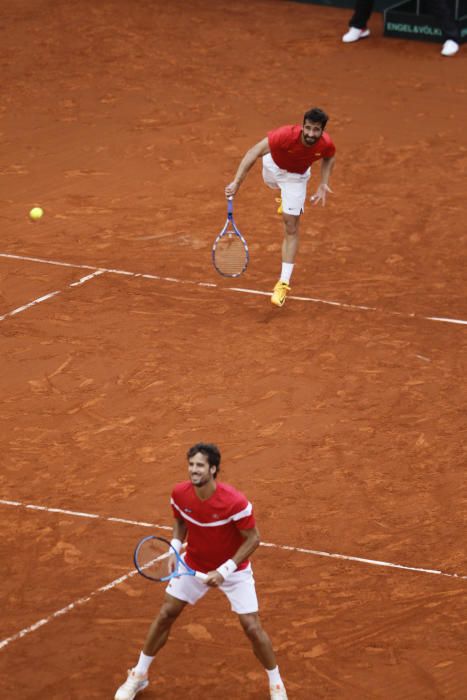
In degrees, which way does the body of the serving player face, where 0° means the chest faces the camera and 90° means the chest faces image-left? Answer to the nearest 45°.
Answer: approximately 0°

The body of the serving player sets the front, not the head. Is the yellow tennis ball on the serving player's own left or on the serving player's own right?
on the serving player's own right
